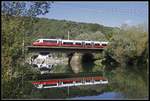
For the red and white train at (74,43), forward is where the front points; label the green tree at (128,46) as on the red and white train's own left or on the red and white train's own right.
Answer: on the red and white train's own left

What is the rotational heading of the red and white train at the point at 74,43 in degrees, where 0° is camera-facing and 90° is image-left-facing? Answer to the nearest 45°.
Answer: approximately 90°

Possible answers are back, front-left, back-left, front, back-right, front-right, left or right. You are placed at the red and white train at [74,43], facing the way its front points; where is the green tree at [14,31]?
left
